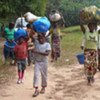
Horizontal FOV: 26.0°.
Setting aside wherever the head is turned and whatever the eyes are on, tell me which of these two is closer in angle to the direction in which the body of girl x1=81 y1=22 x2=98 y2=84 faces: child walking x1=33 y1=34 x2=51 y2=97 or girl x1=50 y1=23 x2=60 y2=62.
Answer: the child walking

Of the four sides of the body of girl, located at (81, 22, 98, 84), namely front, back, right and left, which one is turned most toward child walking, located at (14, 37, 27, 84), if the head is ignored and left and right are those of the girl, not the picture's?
right

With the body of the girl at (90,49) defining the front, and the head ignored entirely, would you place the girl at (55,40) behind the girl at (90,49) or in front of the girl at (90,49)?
behind

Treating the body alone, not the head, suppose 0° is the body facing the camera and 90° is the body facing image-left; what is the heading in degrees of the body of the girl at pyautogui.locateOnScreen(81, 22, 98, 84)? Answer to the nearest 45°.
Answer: approximately 0°

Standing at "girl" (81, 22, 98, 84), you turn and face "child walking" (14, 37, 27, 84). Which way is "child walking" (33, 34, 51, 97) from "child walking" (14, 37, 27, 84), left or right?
left

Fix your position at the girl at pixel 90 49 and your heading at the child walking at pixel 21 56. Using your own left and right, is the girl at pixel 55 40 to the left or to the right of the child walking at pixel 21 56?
right

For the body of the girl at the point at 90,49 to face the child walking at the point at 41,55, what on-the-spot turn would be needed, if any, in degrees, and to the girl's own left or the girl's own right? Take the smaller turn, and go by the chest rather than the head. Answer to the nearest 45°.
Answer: approximately 45° to the girl's own right
